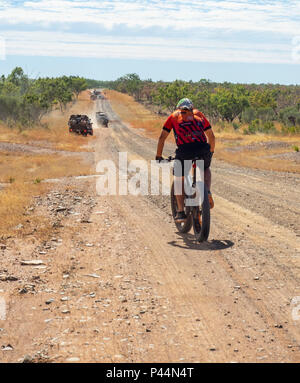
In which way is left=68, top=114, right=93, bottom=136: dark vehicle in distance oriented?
away from the camera

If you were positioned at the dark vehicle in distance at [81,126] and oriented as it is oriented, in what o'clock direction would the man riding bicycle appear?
The man riding bicycle is roughly at 6 o'clock from the dark vehicle in distance.
